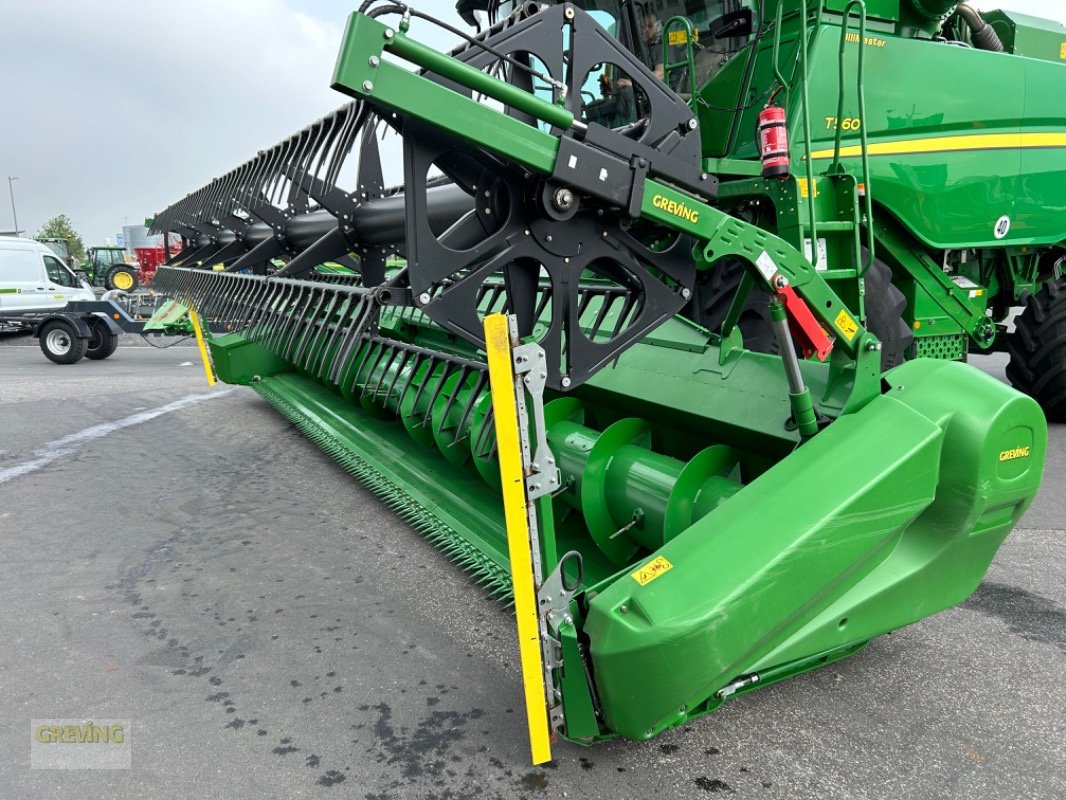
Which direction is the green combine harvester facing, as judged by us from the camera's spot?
facing the viewer and to the left of the viewer

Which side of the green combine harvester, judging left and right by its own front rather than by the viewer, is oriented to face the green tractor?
right

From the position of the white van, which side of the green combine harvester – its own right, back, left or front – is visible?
right

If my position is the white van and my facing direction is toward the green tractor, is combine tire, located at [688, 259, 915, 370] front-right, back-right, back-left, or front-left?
back-right
